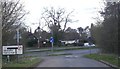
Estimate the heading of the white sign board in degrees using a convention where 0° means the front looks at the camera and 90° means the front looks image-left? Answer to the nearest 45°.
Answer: approximately 0°
